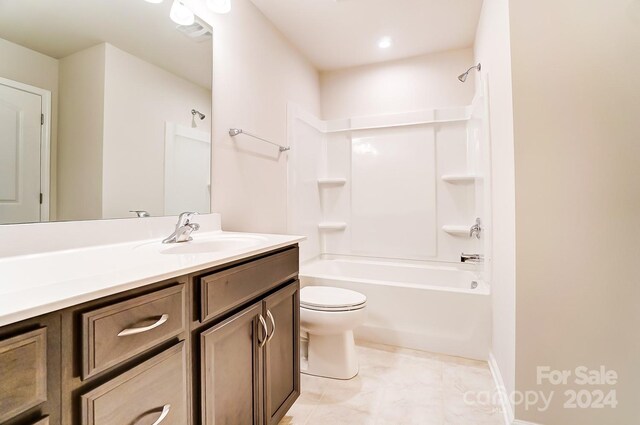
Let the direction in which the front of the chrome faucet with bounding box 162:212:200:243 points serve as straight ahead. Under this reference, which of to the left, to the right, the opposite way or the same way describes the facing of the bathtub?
to the right

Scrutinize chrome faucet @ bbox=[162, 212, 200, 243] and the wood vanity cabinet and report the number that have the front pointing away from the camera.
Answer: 0

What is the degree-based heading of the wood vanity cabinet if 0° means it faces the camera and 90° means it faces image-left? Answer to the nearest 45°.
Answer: approximately 315°

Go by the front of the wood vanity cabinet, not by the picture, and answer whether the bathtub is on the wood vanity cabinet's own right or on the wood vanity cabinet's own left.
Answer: on the wood vanity cabinet's own left

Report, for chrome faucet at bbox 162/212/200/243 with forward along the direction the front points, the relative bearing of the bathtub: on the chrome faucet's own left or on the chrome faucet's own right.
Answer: on the chrome faucet's own left

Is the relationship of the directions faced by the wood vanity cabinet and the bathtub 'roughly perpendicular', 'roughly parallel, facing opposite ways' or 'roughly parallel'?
roughly perpendicular

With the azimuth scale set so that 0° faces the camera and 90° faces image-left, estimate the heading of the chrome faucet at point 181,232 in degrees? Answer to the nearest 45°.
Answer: approximately 315°

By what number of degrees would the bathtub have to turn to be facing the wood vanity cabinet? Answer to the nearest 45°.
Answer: approximately 45° to its right

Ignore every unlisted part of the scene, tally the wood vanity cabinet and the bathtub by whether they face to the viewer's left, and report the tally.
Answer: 0

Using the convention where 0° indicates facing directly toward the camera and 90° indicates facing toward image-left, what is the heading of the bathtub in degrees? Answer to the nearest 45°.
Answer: approximately 0°
